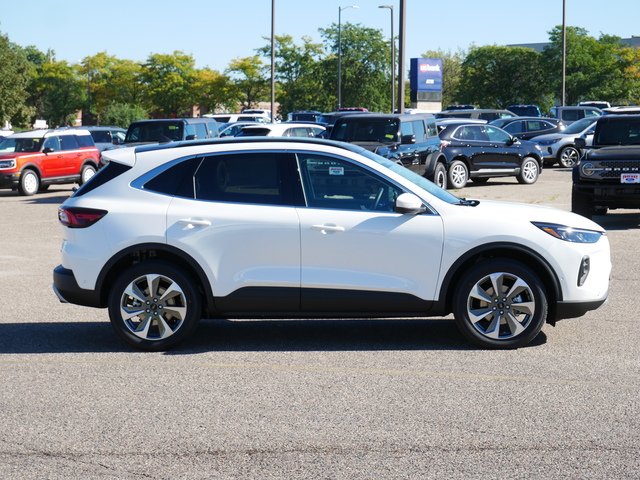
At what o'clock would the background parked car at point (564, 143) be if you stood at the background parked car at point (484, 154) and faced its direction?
the background parked car at point (564, 143) is roughly at 11 o'clock from the background parked car at point (484, 154).

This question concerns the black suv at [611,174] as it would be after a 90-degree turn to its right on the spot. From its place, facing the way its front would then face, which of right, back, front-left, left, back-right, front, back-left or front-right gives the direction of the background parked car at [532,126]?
right

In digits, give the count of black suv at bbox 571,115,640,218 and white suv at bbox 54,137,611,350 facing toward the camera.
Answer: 1

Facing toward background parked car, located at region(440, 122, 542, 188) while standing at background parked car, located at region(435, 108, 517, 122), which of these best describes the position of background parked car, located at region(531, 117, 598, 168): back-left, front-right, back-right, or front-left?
front-left

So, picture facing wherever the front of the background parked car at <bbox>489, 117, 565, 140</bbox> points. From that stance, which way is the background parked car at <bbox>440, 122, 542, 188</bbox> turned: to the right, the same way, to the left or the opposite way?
the opposite way

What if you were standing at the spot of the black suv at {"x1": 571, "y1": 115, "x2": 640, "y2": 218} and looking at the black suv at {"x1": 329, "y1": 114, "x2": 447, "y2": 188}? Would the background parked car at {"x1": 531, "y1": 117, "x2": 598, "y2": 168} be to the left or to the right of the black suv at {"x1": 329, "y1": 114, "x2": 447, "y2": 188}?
right

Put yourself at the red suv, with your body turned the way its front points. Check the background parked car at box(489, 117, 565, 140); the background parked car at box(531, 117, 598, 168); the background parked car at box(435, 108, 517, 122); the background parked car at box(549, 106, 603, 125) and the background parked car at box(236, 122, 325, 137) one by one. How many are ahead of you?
0

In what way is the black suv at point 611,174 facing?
toward the camera

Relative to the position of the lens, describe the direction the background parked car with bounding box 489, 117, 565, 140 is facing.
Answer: facing the viewer and to the left of the viewer

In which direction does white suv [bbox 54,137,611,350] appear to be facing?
to the viewer's right

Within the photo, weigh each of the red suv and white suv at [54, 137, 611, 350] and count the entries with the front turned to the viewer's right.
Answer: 1

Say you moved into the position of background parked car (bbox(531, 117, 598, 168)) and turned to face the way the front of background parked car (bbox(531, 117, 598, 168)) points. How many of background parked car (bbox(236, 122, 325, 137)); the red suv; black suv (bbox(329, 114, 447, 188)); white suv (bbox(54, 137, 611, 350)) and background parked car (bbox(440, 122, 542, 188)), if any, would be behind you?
0

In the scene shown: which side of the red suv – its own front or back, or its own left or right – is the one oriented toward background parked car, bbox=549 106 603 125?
back

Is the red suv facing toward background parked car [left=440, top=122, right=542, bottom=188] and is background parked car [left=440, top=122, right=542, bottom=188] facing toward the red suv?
no

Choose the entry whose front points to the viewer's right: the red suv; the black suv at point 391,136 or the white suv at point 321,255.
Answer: the white suv

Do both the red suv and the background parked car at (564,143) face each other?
no

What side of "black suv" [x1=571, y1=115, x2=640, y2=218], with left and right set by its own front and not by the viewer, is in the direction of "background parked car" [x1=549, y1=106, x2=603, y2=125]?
back

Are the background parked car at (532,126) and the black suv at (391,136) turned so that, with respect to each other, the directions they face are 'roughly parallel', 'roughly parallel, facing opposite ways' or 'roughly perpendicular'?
roughly parallel

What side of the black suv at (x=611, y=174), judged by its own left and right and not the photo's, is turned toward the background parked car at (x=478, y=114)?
back
